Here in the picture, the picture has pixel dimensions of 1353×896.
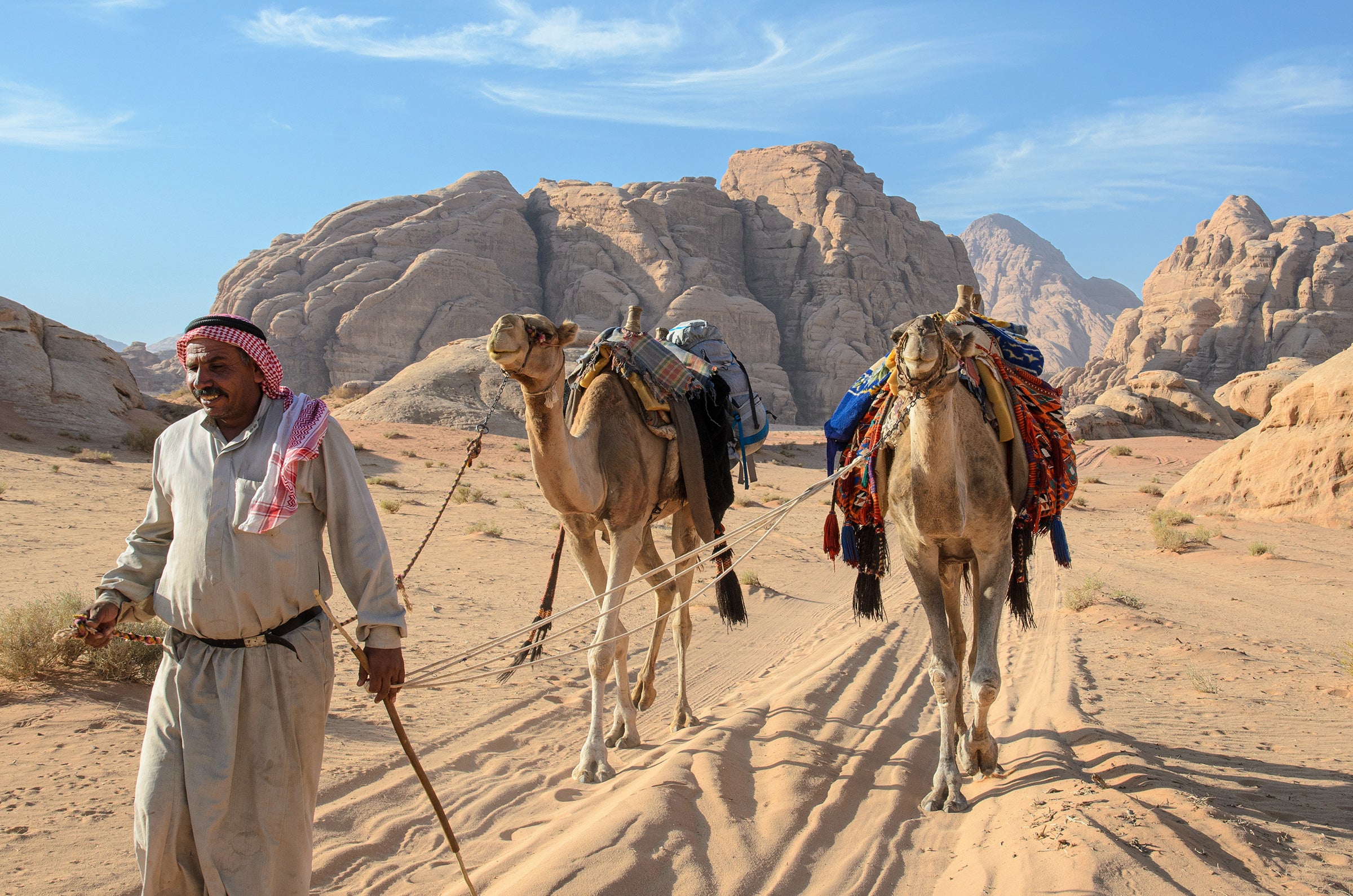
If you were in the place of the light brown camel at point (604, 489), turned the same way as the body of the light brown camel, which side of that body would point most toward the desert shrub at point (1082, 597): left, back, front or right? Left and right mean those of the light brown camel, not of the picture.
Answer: back

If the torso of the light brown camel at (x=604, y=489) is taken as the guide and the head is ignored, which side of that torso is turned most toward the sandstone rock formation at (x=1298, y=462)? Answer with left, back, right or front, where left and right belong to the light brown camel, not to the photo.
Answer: back

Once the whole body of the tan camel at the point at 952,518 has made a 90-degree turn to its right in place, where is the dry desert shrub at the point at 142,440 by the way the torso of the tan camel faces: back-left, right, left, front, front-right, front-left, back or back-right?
front-right

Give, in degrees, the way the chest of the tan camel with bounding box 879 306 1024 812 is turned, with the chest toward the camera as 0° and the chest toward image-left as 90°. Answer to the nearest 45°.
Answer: approximately 0°

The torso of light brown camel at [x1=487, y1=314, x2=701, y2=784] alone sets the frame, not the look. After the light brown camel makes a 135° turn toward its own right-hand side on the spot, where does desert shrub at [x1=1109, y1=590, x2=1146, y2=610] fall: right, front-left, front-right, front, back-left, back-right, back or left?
front-right

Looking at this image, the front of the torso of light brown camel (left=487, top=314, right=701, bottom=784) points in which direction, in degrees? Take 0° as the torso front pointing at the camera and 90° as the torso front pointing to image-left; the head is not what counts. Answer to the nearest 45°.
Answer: approximately 45°
